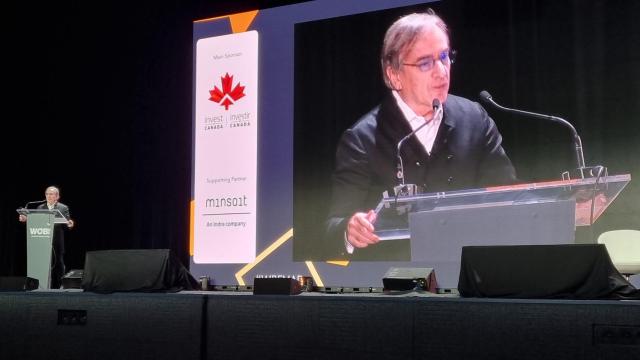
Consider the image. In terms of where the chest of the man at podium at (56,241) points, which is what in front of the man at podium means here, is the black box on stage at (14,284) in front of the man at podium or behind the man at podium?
in front

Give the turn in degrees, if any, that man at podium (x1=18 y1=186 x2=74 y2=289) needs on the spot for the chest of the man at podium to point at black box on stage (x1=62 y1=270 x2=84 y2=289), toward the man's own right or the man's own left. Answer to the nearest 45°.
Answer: approximately 45° to the man's own left

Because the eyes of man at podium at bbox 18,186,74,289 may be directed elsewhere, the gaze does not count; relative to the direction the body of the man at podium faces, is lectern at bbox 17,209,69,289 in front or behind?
in front

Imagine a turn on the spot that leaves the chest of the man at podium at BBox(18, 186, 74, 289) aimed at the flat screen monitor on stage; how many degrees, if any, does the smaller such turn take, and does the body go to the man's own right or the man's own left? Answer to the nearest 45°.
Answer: approximately 90° to the man's own left

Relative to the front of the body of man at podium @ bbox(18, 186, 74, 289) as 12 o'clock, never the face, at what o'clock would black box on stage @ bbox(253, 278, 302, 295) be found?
The black box on stage is roughly at 10 o'clock from the man at podium.

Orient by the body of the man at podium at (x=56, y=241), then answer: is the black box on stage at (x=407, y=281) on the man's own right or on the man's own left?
on the man's own left

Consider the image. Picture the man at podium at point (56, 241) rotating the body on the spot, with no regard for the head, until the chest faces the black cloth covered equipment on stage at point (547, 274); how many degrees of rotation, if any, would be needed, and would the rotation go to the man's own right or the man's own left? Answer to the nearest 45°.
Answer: approximately 45° to the man's own left

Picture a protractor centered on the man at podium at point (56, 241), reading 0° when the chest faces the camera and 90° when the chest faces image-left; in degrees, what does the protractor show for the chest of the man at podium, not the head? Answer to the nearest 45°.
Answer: approximately 45°

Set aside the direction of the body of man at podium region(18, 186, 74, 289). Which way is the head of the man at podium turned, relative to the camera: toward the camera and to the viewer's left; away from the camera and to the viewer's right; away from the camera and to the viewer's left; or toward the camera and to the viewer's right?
toward the camera and to the viewer's left
